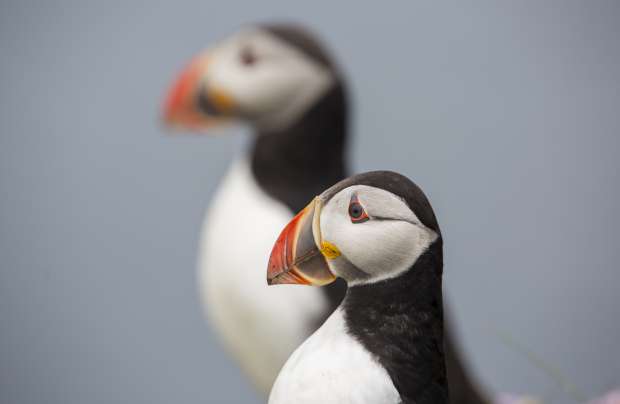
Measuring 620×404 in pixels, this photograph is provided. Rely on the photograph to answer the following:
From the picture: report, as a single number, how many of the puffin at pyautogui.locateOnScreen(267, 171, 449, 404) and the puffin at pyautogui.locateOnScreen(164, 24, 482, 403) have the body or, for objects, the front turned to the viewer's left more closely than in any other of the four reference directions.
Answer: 2

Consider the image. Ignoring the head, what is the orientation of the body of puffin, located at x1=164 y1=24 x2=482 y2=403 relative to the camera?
to the viewer's left

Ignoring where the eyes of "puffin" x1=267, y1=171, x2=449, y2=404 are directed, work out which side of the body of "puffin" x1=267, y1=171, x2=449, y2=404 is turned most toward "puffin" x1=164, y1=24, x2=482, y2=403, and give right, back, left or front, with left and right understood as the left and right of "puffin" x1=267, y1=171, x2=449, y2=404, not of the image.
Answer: right

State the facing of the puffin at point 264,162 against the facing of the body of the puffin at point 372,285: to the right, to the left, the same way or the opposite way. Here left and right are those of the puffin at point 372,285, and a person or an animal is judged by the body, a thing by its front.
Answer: the same way

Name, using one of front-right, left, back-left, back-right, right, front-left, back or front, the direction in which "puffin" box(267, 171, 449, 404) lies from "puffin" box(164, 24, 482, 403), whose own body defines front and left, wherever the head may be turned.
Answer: left

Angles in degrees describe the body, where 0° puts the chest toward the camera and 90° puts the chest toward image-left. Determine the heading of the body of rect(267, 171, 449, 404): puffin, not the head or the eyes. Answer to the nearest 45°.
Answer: approximately 90°
